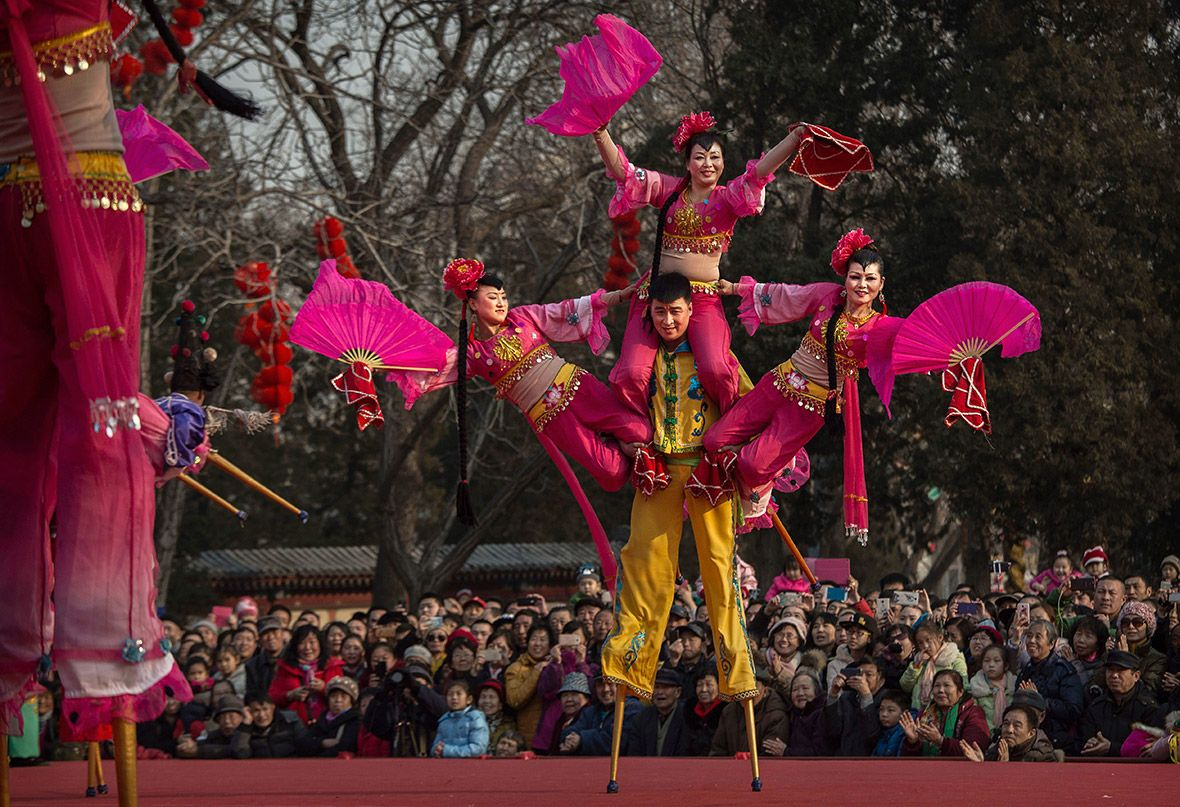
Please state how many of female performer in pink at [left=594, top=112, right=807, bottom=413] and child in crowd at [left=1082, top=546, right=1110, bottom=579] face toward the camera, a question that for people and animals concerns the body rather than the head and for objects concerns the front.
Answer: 2

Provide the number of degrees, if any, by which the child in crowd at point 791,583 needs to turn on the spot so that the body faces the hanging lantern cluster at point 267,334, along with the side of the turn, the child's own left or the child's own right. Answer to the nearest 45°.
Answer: approximately 90° to the child's own right

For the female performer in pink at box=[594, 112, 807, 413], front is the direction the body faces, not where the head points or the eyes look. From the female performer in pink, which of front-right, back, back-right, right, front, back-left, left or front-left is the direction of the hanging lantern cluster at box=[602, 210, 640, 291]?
back

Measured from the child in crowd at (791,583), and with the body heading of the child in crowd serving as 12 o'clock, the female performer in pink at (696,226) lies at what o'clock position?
The female performer in pink is roughly at 12 o'clock from the child in crowd.

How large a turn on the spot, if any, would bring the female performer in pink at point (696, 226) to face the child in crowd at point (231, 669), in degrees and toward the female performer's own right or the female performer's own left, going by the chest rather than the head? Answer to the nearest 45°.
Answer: approximately 135° to the female performer's own right

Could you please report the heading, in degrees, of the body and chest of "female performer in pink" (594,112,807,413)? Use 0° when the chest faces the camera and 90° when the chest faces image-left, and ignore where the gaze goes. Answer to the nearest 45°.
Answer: approximately 0°

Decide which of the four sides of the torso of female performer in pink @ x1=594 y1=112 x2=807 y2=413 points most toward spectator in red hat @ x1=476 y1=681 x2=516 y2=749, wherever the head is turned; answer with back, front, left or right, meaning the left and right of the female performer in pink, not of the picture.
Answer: back
